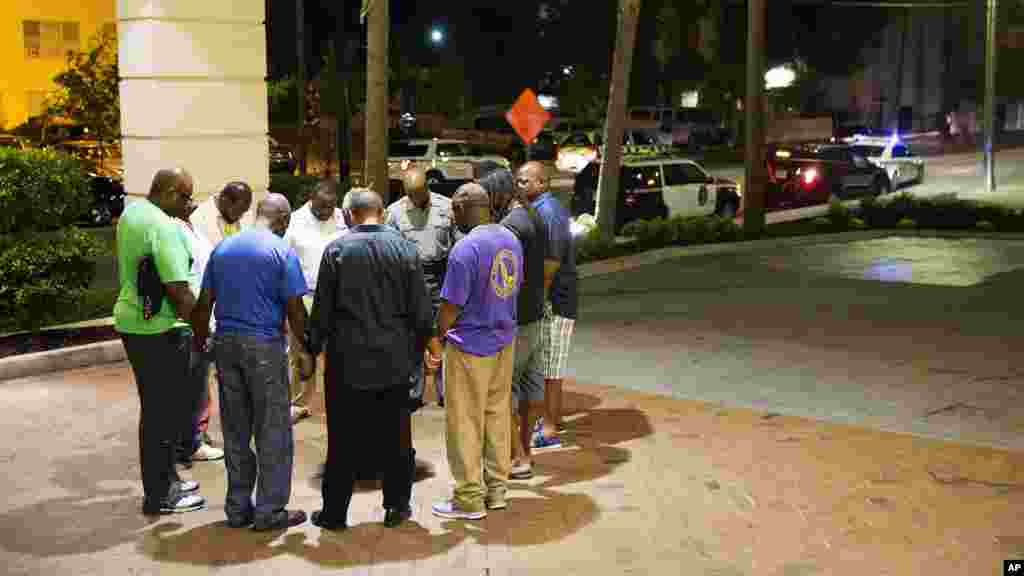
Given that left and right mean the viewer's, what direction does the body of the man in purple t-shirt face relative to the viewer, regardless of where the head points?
facing away from the viewer and to the left of the viewer

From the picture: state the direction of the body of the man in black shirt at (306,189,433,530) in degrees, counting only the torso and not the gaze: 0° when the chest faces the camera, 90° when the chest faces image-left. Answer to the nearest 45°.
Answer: approximately 180°

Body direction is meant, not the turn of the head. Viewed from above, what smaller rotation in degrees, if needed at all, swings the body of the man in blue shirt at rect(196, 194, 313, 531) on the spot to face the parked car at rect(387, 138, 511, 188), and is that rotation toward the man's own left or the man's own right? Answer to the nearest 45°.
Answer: approximately 45° to the man's own left

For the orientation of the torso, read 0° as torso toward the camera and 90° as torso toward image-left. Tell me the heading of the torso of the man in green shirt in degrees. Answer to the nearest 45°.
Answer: approximately 270°

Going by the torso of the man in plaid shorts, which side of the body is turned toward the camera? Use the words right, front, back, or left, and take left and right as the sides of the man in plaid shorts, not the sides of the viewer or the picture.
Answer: left

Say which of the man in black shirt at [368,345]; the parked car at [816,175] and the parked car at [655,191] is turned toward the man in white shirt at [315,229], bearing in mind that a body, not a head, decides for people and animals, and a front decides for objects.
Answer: the man in black shirt

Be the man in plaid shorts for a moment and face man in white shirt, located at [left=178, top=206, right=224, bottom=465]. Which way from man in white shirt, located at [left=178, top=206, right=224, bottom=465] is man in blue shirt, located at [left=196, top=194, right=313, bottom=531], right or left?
left

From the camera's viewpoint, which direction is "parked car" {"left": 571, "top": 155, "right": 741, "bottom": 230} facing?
to the viewer's right

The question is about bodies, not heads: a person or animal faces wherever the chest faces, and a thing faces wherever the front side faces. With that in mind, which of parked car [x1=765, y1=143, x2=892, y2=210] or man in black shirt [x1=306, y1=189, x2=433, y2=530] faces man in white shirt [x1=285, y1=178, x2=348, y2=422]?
the man in black shirt
